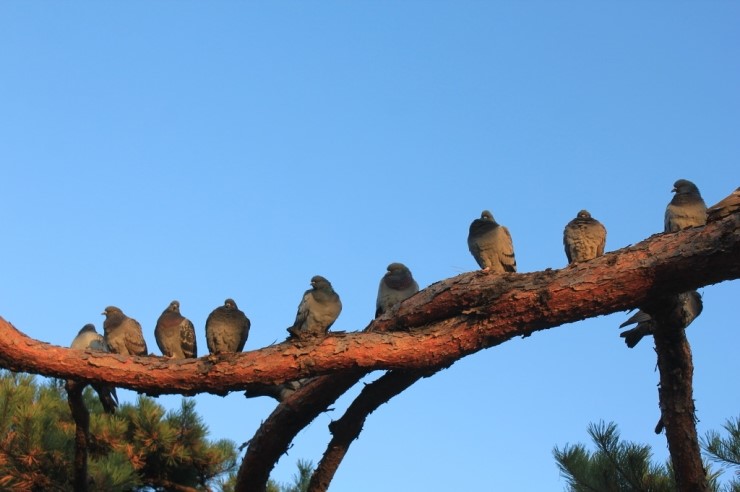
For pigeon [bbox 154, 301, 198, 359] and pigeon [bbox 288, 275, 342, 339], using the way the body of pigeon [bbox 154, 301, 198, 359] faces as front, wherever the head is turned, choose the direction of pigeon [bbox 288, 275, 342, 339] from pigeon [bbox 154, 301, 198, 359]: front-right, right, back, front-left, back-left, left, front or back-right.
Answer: left

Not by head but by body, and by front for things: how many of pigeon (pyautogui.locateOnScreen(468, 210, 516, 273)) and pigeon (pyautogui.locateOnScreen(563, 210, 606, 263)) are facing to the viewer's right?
0

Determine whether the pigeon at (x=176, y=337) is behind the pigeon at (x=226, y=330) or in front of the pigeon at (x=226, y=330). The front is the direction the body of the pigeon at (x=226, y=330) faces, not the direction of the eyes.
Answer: behind

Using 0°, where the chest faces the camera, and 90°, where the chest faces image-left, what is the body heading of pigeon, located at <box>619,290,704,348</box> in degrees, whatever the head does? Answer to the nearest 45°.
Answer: approximately 270°

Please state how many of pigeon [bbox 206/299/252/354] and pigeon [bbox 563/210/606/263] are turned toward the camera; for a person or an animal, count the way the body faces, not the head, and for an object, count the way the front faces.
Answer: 2

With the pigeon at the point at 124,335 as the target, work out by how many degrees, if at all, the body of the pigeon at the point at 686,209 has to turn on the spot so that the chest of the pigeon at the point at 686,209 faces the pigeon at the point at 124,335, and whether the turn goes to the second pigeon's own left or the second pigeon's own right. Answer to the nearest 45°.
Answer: approximately 45° to the second pigeon's own right

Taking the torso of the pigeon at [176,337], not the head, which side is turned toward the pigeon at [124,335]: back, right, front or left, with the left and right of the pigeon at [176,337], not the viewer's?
right

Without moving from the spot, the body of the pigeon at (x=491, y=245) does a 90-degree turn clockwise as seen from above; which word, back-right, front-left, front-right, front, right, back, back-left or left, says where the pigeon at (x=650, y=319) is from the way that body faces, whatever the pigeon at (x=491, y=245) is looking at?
back

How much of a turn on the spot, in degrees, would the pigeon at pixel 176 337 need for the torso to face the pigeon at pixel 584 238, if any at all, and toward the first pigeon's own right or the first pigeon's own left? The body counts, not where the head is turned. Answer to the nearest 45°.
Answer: approximately 90° to the first pigeon's own left

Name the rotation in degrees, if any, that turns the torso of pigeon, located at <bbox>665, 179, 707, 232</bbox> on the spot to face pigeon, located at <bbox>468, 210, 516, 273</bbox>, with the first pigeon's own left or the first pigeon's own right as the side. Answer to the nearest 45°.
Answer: approximately 45° to the first pigeon's own right
